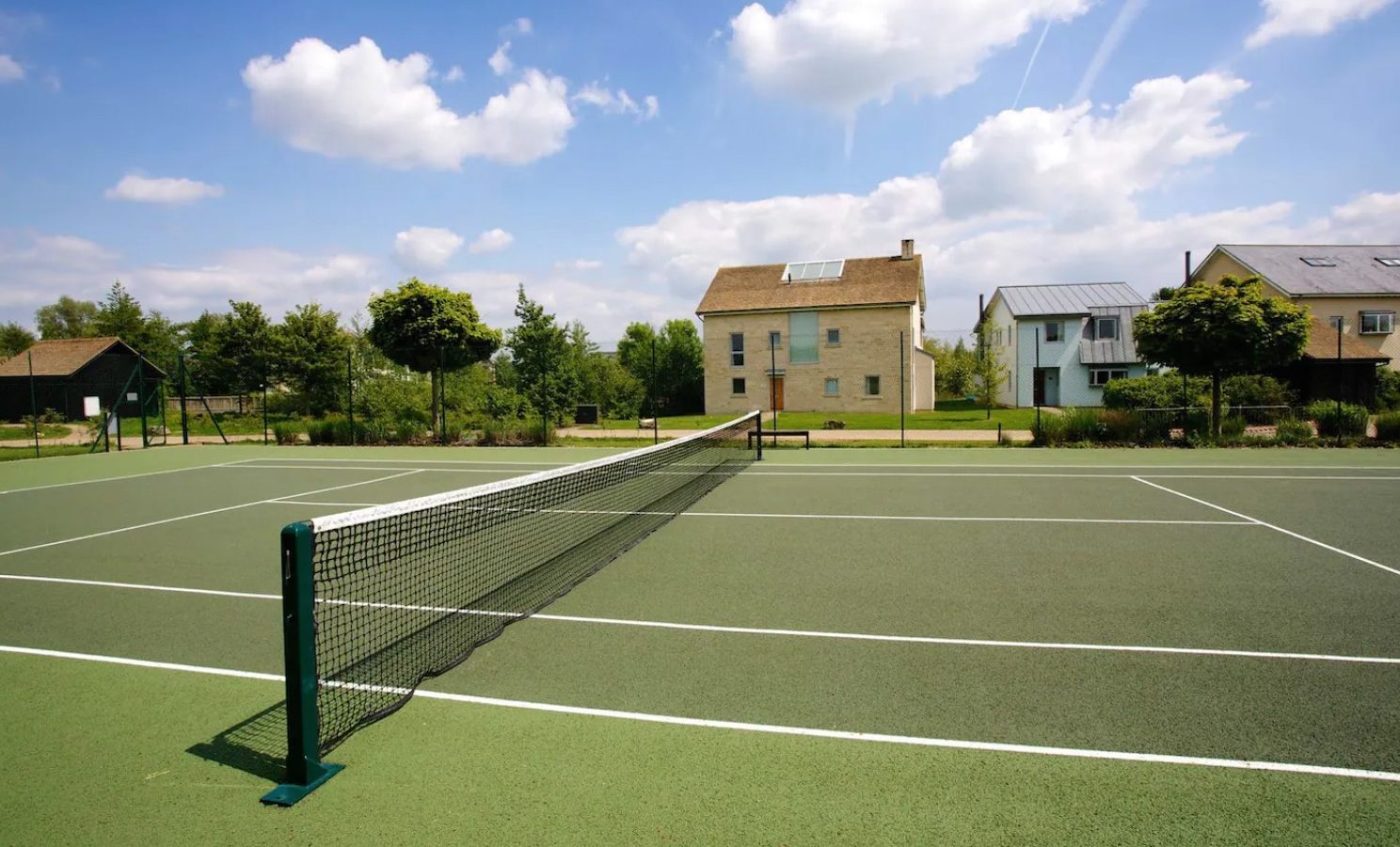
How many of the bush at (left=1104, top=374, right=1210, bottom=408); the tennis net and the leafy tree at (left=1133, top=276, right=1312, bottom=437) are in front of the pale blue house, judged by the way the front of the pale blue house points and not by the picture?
3

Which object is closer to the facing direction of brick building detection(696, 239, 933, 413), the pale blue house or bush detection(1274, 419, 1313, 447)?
the bush

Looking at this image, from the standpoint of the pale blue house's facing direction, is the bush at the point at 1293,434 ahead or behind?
ahead

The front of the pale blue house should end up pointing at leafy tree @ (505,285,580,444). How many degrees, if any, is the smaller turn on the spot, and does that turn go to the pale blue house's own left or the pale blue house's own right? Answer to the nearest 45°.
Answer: approximately 45° to the pale blue house's own right

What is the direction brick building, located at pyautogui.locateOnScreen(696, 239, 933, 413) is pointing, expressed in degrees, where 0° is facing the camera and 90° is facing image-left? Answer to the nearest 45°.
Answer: approximately 0°

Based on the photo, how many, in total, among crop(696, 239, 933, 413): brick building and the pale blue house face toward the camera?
2

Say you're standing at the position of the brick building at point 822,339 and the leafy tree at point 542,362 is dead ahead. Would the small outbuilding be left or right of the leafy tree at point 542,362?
right

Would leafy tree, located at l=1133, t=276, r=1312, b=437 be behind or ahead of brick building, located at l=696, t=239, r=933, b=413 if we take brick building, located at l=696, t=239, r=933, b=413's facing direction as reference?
ahead
